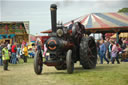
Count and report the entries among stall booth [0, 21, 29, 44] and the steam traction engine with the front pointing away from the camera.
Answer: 0

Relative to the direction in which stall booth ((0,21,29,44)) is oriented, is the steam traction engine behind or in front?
in front

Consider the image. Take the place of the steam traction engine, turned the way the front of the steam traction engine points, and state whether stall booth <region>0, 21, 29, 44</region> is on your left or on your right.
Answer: on your right
